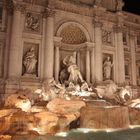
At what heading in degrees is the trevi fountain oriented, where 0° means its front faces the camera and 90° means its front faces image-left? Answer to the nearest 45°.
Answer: approximately 315°
